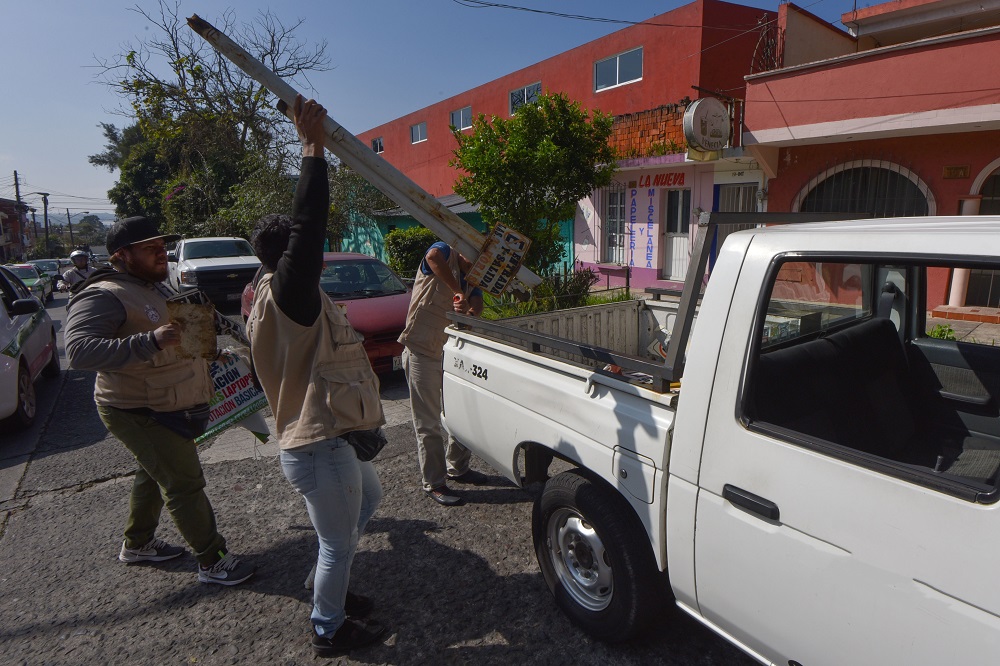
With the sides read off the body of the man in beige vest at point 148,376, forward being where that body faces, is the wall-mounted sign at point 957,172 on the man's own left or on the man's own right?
on the man's own left

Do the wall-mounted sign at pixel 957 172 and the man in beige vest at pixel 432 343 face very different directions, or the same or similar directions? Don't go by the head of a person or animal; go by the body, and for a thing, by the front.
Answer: very different directions

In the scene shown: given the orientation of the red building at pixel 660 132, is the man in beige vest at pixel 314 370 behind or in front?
in front

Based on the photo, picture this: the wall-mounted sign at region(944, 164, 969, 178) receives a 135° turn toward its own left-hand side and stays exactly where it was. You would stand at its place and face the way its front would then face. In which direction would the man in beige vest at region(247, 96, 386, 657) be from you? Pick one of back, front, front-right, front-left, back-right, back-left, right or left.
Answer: right

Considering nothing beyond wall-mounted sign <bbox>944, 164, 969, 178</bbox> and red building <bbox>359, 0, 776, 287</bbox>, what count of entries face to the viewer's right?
0

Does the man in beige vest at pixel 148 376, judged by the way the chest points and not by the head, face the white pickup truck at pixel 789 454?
yes

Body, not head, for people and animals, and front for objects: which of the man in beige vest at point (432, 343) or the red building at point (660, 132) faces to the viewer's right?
the man in beige vest

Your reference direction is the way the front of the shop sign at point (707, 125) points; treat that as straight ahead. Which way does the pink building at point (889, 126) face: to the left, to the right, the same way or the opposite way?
to the right

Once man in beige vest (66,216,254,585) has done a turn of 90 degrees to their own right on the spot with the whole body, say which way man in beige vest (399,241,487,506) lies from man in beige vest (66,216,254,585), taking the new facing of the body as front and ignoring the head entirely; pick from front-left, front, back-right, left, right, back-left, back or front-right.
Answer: back-left

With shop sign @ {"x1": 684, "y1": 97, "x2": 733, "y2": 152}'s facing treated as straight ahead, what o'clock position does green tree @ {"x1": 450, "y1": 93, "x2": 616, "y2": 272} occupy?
The green tree is roughly at 3 o'clock from the shop sign.

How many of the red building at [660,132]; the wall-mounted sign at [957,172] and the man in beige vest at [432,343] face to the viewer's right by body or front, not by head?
1

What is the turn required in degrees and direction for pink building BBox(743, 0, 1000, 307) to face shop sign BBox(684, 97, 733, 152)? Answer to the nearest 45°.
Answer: approximately 45° to its right

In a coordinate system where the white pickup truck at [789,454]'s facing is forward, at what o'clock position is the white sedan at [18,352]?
The white sedan is roughly at 5 o'clock from the white pickup truck.

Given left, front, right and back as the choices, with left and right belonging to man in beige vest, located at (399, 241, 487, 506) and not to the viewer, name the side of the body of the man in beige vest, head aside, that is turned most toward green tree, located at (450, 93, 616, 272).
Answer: left

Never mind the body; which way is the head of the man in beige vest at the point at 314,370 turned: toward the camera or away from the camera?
away from the camera

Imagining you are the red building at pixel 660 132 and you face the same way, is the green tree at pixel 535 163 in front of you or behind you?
in front

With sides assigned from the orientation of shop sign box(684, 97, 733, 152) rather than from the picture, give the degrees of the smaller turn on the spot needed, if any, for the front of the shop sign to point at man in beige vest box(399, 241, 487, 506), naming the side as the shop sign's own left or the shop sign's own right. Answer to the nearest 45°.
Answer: approximately 45° to the shop sign's own right

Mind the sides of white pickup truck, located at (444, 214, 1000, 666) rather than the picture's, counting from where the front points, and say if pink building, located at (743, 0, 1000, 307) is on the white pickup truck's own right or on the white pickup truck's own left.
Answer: on the white pickup truck's own left

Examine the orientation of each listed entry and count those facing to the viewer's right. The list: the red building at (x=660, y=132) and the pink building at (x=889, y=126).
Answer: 0
